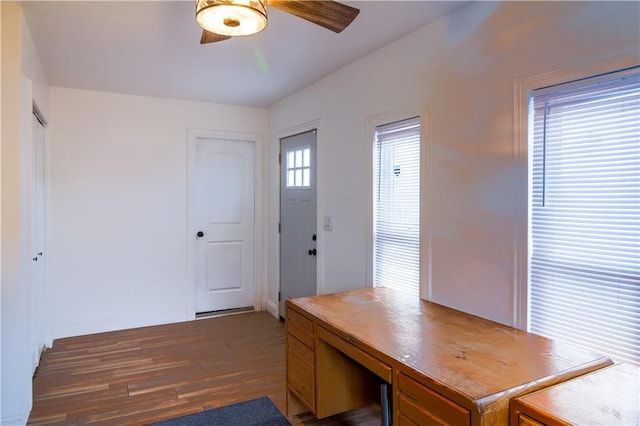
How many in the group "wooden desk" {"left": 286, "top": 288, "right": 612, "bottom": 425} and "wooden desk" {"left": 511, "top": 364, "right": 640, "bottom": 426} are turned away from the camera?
0

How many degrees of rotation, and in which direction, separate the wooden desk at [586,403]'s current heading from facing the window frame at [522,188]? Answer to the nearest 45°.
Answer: approximately 135° to its right

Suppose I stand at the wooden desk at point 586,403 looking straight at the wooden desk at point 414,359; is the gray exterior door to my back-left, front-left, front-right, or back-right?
front-right

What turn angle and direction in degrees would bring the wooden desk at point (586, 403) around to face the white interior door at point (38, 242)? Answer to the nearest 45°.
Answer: approximately 45° to its right

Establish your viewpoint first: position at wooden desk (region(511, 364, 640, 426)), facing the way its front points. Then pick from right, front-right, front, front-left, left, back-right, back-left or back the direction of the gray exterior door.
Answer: right

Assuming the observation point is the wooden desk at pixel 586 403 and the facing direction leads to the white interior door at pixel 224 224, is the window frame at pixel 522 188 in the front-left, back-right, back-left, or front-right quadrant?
front-right

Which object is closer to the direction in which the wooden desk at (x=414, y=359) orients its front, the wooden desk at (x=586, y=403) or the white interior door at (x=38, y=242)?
the white interior door

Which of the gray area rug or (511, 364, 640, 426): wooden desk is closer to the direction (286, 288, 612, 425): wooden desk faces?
the gray area rug

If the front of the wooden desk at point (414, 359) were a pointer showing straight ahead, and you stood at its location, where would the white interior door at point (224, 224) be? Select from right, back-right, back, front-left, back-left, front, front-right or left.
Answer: right

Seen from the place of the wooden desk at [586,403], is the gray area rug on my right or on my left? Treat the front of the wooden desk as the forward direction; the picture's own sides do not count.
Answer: on my right

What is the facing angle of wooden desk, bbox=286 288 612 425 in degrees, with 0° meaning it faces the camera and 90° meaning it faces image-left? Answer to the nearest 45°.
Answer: approximately 45°
